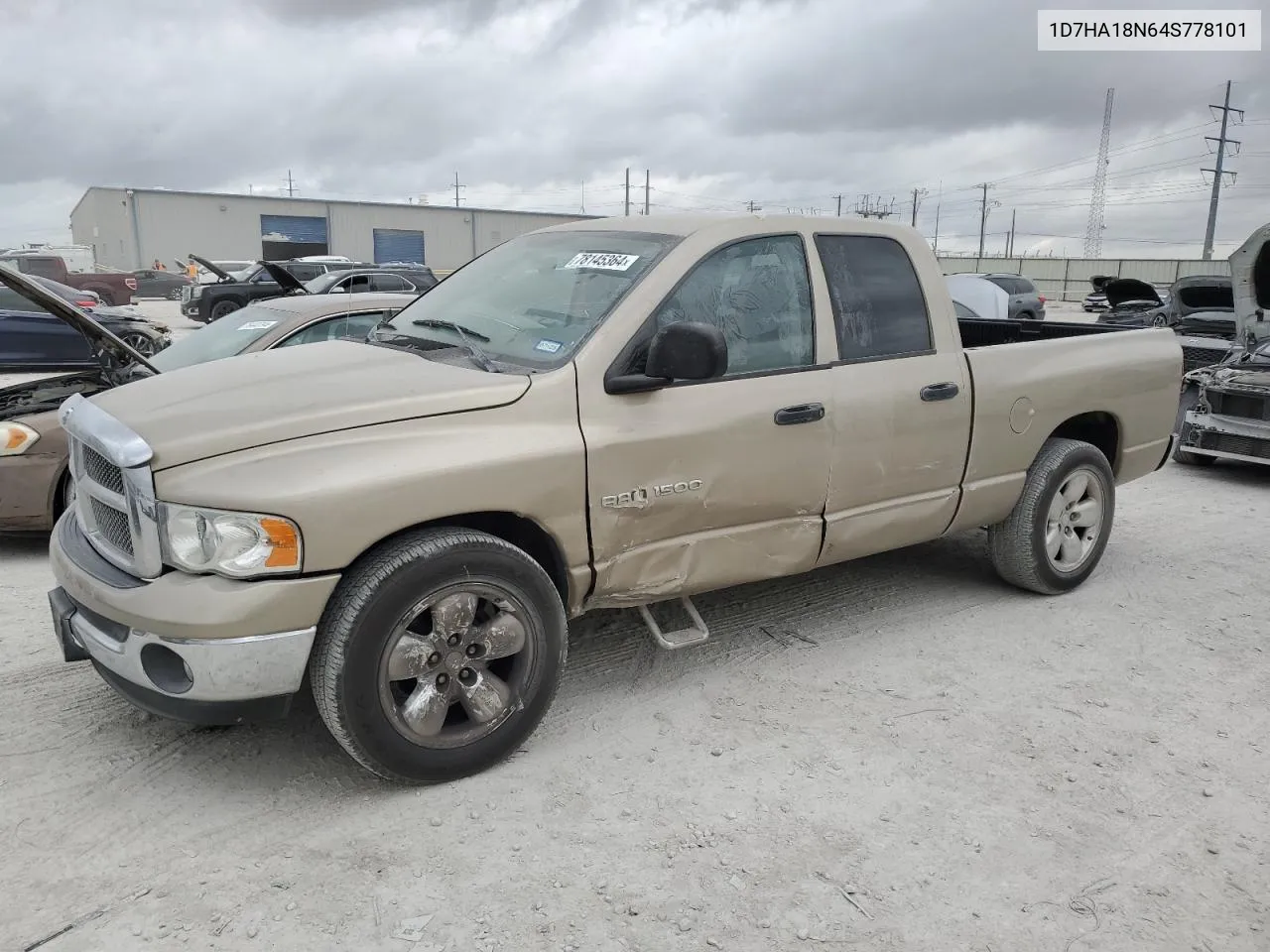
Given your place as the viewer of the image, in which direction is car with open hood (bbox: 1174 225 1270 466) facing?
facing the viewer and to the left of the viewer

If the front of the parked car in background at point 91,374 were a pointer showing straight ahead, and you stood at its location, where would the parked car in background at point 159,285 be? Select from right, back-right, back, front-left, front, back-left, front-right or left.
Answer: back-right

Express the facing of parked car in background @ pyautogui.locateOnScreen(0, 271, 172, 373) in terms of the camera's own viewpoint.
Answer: facing to the right of the viewer

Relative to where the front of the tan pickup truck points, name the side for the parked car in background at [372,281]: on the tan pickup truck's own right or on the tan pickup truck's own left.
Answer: on the tan pickup truck's own right

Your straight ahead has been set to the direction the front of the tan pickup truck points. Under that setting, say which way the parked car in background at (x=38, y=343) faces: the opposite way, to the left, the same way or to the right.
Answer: the opposite way

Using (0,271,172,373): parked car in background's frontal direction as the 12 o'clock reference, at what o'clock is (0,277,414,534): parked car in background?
(0,277,414,534): parked car in background is roughly at 3 o'clock from (0,271,172,373): parked car in background.

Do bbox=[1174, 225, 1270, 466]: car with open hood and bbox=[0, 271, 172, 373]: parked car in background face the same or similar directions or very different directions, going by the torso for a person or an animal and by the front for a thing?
very different directions

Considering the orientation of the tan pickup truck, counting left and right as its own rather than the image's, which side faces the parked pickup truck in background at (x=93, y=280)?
right

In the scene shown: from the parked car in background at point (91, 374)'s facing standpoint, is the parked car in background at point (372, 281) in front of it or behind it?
behind
